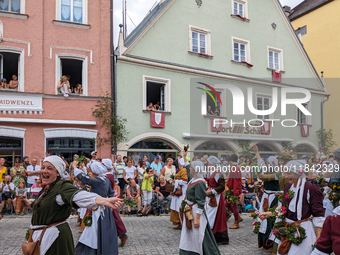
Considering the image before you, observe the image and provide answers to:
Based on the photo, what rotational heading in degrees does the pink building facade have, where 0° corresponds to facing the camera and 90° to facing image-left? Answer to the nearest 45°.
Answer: approximately 0°

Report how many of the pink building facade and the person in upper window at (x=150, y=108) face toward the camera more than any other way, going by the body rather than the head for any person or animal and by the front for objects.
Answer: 2

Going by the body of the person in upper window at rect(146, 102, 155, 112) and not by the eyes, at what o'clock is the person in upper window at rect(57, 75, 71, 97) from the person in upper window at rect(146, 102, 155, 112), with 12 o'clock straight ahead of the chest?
the person in upper window at rect(57, 75, 71, 97) is roughly at 2 o'clock from the person in upper window at rect(146, 102, 155, 112).

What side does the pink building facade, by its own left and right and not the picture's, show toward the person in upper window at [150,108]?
left

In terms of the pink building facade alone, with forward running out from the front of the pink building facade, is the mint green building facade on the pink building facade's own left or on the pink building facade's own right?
on the pink building facade's own left

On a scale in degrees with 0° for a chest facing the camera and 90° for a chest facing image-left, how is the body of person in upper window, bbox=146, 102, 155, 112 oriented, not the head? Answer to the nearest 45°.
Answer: approximately 0°
